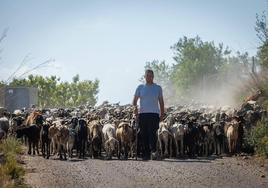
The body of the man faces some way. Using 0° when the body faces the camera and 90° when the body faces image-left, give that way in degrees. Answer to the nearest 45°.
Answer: approximately 0°

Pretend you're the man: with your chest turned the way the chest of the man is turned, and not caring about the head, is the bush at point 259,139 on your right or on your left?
on your left
